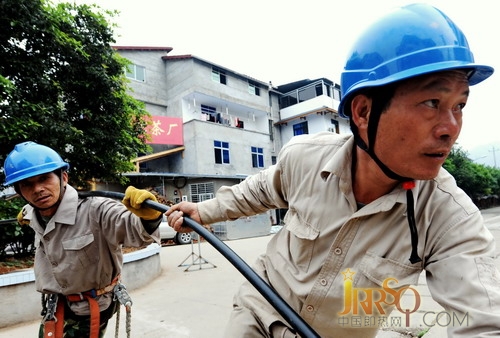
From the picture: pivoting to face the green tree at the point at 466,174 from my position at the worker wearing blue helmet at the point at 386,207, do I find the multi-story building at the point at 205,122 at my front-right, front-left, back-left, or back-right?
front-left

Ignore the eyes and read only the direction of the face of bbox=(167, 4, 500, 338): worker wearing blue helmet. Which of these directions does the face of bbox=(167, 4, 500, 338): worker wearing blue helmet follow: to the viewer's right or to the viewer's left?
to the viewer's right

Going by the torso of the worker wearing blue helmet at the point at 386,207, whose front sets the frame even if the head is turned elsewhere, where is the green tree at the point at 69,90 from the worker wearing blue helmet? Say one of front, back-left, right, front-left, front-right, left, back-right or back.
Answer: back-right

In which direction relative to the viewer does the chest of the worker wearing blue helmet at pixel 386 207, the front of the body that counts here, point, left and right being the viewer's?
facing the viewer

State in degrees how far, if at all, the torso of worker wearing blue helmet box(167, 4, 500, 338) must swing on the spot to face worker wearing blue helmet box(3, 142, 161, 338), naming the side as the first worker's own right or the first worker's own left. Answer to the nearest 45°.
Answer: approximately 90° to the first worker's own right

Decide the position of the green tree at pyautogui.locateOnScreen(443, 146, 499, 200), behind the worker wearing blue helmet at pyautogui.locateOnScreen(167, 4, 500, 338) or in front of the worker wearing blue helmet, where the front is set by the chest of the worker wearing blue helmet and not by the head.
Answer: behind

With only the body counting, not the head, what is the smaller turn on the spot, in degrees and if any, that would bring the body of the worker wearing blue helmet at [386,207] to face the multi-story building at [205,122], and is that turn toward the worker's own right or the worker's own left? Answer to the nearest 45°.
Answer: approximately 135° to the worker's own right
